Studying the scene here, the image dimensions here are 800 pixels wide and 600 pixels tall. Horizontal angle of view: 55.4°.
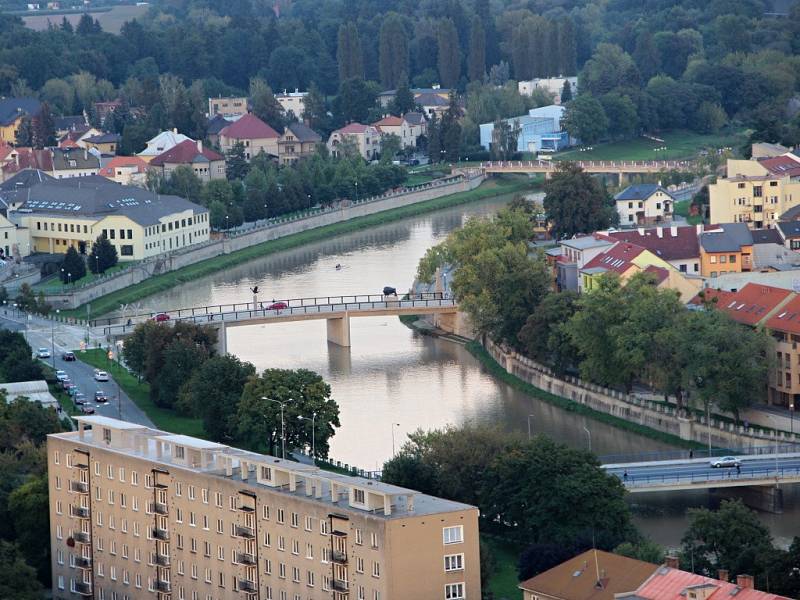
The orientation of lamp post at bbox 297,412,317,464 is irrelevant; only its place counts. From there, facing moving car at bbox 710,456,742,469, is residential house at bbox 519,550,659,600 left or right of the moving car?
right

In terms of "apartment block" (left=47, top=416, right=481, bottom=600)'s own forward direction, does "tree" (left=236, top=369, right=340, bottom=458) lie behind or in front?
behind

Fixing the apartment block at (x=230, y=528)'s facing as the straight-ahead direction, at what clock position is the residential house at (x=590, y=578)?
The residential house is roughly at 8 o'clock from the apartment block.

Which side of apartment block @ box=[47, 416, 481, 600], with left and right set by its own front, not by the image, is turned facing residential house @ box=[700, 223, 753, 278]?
back

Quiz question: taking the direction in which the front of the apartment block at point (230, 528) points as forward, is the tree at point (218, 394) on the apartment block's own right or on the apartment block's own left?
on the apartment block's own right

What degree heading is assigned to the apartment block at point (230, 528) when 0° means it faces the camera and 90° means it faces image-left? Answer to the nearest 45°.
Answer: approximately 45°
